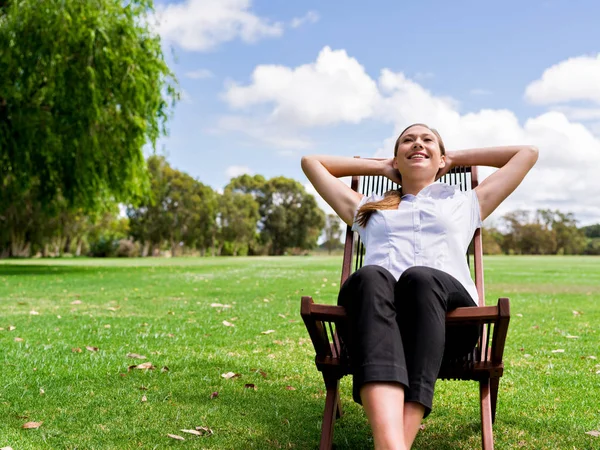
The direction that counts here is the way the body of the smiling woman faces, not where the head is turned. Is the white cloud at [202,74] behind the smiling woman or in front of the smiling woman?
behind

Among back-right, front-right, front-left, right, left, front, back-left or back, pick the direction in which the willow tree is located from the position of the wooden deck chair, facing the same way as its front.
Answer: back-right

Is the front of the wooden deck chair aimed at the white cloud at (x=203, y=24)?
no

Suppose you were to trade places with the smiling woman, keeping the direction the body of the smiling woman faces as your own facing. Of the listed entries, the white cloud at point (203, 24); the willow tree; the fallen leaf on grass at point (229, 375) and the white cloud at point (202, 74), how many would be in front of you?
0

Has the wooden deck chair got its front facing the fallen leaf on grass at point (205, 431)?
no

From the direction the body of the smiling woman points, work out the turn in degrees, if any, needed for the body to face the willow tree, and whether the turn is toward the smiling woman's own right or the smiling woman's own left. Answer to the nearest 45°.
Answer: approximately 135° to the smiling woman's own right

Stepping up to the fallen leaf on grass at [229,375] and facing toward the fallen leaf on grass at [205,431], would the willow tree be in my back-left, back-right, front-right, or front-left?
back-right

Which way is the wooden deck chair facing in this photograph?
toward the camera

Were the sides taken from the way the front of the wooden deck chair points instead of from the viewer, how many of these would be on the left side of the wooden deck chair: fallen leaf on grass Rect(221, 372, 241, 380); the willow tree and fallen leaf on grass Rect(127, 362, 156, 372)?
0

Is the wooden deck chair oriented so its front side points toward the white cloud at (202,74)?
no

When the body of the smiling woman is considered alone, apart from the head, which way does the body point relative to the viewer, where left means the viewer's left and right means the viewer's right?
facing the viewer

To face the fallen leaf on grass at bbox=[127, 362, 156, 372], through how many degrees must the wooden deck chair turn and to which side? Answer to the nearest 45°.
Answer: approximately 135° to its right

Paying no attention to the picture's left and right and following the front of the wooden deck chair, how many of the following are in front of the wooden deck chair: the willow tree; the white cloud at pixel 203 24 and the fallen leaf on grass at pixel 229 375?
0

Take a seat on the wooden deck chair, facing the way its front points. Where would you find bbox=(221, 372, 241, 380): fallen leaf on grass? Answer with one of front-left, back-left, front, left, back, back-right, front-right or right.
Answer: back-right

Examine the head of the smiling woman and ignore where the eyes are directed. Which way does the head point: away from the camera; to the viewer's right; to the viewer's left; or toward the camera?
toward the camera

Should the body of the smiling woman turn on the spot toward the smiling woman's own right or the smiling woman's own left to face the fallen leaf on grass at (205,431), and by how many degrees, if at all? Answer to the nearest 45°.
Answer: approximately 90° to the smiling woman's own right
